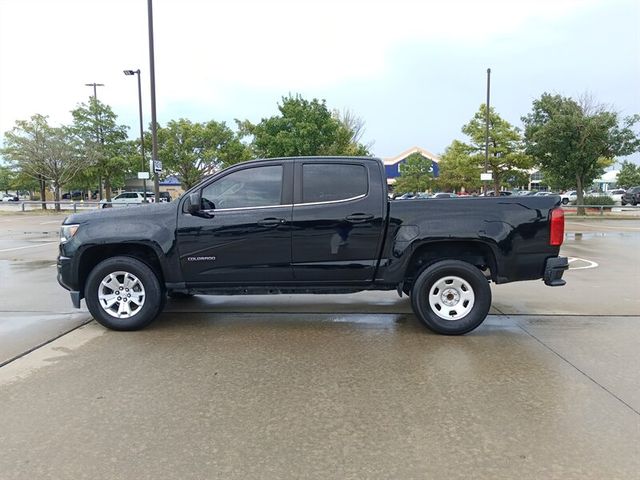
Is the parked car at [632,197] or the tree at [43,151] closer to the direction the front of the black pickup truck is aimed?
the tree

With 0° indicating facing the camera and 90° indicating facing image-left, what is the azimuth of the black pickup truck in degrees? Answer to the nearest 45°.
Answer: approximately 90°

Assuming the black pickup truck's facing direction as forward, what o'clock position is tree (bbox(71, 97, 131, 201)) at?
The tree is roughly at 2 o'clock from the black pickup truck.

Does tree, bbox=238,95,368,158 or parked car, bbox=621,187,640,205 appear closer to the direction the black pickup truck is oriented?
the tree

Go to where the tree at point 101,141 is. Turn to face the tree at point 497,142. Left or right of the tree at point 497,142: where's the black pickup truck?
right

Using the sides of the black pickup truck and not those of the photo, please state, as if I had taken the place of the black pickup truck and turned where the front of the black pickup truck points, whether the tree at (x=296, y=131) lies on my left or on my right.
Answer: on my right

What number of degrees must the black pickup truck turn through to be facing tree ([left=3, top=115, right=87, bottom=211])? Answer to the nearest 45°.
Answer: approximately 45° to its right

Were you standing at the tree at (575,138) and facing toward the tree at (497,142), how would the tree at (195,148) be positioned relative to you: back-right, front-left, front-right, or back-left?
front-left

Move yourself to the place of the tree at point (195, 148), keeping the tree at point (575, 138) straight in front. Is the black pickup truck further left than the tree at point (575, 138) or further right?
right

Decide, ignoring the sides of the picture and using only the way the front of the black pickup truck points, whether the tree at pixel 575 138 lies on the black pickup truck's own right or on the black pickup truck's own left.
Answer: on the black pickup truck's own right

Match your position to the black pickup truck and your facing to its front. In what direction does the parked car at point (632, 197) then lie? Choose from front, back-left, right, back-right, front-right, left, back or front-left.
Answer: back-right
